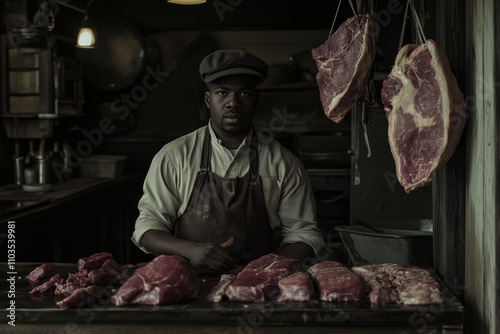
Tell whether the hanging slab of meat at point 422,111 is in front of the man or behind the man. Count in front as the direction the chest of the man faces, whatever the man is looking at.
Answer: in front

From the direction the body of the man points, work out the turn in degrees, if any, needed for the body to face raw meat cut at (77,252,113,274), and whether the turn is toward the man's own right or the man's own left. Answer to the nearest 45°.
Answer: approximately 45° to the man's own right

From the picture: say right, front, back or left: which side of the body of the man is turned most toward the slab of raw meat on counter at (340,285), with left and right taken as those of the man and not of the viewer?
front

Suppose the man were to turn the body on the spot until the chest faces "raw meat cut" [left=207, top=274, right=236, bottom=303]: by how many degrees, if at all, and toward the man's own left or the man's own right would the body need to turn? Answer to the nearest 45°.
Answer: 0° — they already face it

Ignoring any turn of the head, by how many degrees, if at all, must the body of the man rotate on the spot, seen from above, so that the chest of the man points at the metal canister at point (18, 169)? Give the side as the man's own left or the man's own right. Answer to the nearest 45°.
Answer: approximately 135° to the man's own right

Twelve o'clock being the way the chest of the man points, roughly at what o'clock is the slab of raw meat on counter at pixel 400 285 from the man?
The slab of raw meat on counter is roughly at 11 o'clock from the man.

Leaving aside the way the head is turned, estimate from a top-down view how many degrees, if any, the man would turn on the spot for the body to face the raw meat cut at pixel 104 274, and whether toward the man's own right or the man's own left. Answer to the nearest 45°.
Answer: approximately 45° to the man's own right

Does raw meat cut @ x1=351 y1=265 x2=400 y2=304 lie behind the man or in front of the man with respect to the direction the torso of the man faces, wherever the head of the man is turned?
in front

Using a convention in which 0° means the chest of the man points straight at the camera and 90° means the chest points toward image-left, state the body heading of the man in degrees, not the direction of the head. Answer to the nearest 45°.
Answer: approximately 0°
